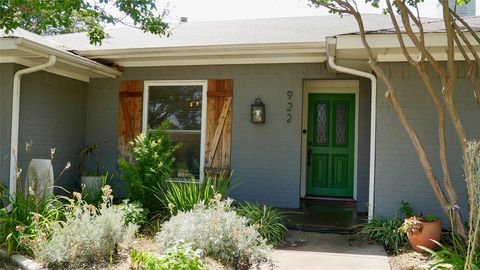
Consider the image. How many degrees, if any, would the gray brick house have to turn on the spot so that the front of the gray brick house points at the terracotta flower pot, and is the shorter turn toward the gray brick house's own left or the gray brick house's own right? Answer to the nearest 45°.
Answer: approximately 45° to the gray brick house's own left

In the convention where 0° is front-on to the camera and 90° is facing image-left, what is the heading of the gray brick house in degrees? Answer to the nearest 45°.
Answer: approximately 0°

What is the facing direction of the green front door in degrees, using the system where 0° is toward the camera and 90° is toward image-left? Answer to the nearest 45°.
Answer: approximately 0°

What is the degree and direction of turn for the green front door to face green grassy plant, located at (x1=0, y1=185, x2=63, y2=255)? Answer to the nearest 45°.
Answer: approximately 45° to its right

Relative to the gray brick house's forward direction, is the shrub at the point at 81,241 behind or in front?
in front

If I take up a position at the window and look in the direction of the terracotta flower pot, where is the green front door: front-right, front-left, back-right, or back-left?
front-left

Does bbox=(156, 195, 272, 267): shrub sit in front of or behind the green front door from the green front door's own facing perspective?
in front

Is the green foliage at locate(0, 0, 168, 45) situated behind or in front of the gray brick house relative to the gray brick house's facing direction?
in front

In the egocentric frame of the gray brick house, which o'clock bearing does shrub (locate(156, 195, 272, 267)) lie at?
The shrub is roughly at 12 o'clock from the gray brick house.

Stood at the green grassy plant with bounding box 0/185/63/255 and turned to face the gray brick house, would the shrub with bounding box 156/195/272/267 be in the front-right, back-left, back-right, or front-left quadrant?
front-right

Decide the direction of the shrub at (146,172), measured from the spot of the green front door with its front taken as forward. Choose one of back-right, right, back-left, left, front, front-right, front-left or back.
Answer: front-right

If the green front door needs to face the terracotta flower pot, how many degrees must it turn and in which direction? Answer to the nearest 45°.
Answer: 0° — it already faces it
